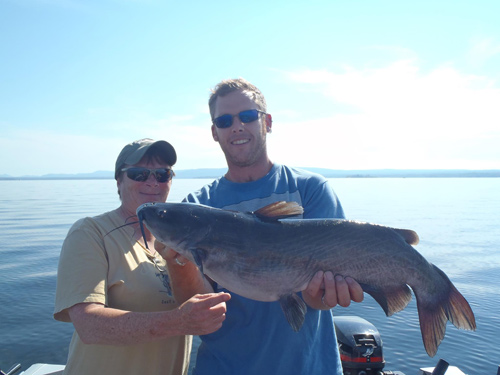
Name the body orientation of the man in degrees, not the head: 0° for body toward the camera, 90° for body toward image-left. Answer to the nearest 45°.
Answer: approximately 0°

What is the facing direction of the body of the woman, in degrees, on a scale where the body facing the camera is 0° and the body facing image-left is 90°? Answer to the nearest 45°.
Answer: approximately 315°

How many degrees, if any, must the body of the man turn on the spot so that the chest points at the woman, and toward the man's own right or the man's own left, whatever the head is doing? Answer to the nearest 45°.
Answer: approximately 90° to the man's own right

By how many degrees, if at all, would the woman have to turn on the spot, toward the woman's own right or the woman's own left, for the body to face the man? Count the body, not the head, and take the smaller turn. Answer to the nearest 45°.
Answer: approximately 45° to the woman's own left

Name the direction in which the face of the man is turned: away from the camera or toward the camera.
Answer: toward the camera
